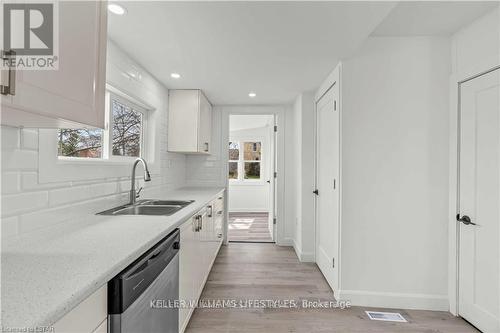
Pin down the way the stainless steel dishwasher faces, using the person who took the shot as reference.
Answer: facing the viewer and to the right of the viewer

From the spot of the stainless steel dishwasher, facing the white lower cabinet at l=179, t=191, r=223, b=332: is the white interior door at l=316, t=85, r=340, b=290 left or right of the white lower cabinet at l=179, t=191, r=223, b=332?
right

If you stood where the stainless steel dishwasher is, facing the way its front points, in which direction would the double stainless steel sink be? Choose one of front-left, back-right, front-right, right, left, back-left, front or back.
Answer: back-left

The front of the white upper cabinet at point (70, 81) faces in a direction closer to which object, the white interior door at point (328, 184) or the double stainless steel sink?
the white interior door

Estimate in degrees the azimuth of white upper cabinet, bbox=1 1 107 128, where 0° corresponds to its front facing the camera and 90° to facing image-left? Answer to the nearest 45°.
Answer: approximately 315°

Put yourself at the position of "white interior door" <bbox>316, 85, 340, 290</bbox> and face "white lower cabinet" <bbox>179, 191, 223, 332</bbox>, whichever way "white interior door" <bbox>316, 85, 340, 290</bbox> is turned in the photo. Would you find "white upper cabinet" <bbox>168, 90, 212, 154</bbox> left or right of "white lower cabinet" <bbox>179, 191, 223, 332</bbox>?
right

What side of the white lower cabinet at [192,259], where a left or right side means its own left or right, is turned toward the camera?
right

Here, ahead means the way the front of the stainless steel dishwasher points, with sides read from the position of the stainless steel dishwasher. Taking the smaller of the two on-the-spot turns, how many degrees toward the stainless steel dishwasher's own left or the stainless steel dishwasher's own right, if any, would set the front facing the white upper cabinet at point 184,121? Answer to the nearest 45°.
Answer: approximately 135° to the stainless steel dishwasher's own left

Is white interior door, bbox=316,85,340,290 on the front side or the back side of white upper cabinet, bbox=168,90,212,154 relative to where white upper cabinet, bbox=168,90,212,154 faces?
on the front side

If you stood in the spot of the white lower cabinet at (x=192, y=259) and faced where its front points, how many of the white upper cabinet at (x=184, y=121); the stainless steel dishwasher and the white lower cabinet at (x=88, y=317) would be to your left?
1

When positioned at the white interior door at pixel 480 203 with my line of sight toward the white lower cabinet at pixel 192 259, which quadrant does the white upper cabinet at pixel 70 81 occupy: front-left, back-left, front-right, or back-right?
front-left

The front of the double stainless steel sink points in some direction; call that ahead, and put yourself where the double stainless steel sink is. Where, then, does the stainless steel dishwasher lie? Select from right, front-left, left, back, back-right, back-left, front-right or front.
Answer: right

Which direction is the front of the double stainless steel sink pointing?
to the viewer's right

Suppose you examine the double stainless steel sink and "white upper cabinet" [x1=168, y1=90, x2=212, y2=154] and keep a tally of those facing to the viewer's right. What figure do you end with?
2

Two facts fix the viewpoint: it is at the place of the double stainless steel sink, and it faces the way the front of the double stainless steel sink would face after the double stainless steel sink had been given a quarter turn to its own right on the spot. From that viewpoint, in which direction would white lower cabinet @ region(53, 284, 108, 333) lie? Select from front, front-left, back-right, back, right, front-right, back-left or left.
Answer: front

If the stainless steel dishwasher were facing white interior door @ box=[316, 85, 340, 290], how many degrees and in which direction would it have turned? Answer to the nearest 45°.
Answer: approximately 90° to its left

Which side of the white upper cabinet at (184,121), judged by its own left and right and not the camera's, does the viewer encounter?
right
